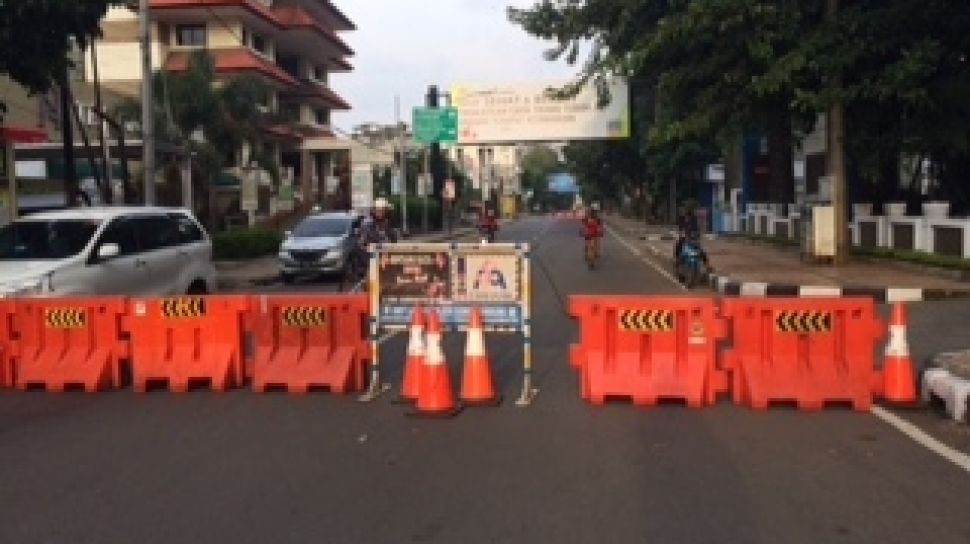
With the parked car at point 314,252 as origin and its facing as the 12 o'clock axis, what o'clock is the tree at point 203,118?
The tree is roughly at 4 o'clock from the parked car.

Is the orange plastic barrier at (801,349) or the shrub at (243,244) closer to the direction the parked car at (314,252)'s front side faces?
the orange plastic barrier

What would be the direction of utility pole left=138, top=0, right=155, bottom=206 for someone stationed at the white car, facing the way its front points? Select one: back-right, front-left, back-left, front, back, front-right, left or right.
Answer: back-right

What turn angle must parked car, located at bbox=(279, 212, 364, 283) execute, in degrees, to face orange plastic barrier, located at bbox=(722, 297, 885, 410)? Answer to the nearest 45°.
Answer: approximately 45° to its left

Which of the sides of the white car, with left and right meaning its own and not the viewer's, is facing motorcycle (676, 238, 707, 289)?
back

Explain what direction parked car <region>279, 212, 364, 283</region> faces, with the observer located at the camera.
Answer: facing the viewer and to the left of the viewer

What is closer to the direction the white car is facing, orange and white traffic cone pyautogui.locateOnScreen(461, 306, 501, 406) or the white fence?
the orange and white traffic cone

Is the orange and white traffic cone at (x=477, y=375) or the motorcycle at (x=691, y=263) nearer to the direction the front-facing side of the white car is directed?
the orange and white traffic cone

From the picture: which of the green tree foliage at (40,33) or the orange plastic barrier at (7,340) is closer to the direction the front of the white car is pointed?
the orange plastic barrier

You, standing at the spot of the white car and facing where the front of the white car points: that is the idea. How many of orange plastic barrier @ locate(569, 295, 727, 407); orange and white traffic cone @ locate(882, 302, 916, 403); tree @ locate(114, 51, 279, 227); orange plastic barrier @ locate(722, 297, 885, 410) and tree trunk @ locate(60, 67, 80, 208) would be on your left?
3

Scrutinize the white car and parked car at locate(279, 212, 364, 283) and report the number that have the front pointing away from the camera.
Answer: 0

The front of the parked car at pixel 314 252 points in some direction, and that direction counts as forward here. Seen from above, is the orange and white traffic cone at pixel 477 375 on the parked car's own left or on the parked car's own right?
on the parked car's own left
